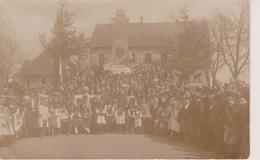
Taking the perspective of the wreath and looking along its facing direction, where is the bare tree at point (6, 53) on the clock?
The bare tree is roughly at 3 o'clock from the wreath.

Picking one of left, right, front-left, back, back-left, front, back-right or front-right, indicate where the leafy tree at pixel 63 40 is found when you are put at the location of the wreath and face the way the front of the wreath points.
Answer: right

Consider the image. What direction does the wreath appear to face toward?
toward the camera

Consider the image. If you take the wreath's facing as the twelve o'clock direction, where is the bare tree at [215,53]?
The bare tree is roughly at 9 o'clock from the wreath.

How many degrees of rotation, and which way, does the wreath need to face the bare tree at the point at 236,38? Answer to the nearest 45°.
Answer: approximately 90° to its left
